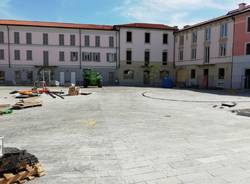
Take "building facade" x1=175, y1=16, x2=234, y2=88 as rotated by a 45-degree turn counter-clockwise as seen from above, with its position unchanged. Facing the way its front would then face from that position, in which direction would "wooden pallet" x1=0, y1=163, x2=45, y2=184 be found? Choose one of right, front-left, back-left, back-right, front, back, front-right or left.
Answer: front

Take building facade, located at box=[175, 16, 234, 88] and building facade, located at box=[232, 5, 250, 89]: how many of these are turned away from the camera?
0

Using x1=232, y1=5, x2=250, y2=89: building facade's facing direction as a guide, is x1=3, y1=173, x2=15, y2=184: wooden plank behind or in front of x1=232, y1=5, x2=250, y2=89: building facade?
in front

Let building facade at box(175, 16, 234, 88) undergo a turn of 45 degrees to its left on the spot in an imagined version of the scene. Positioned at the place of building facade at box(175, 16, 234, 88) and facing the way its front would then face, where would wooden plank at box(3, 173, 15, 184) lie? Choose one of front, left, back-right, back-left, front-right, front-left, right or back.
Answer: front

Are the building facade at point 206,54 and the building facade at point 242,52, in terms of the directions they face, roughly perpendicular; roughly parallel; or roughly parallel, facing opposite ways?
roughly parallel

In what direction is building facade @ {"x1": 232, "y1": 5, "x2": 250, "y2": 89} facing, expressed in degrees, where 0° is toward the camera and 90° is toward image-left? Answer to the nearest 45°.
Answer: approximately 45°

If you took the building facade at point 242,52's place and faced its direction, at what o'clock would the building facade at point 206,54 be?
the building facade at point 206,54 is roughly at 3 o'clock from the building facade at point 242,52.

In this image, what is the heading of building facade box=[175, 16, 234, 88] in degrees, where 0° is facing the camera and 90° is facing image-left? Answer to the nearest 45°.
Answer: approximately 45°

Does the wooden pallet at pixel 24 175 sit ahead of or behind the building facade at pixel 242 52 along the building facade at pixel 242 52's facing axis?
ahead
